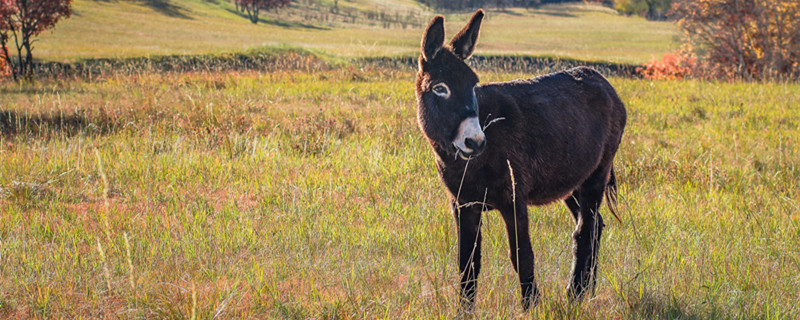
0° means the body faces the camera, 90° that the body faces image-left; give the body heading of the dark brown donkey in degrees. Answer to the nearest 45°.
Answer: approximately 45°

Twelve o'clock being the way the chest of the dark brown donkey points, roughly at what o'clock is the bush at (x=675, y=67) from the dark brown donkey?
The bush is roughly at 5 o'clock from the dark brown donkey.

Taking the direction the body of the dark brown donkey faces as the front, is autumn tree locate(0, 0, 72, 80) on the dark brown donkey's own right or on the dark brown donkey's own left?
on the dark brown donkey's own right

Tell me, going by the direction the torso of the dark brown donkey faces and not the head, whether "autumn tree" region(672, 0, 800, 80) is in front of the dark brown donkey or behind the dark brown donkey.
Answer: behind
